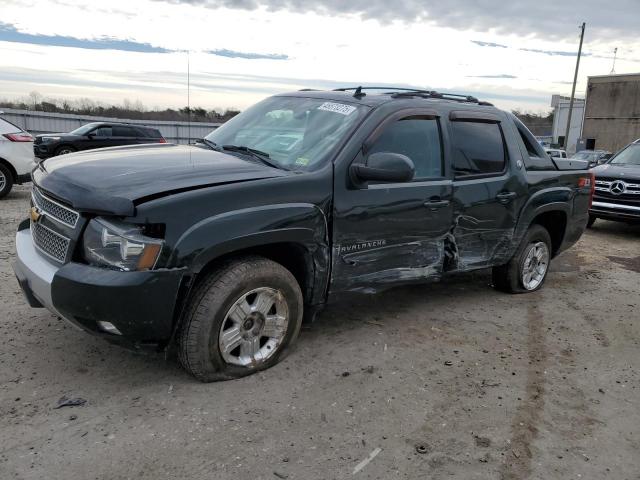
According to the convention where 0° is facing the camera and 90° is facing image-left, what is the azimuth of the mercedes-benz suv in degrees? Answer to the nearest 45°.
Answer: approximately 45°

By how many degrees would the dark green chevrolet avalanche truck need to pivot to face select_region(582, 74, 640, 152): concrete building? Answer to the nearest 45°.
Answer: approximately 180°

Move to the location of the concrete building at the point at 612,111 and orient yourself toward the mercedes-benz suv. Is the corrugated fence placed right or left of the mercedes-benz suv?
right

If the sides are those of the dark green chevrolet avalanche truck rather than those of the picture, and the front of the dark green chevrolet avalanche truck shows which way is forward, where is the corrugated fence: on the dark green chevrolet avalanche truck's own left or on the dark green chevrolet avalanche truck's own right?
on the dark green chevrolet avalanche truck's own right

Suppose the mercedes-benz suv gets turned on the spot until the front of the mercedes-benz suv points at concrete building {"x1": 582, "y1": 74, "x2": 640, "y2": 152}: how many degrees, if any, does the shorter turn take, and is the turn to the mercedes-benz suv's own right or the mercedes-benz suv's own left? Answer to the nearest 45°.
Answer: approximately 135° to the mercedes-benz suv's own right

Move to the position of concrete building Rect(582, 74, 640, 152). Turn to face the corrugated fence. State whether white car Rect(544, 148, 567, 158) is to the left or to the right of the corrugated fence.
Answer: left

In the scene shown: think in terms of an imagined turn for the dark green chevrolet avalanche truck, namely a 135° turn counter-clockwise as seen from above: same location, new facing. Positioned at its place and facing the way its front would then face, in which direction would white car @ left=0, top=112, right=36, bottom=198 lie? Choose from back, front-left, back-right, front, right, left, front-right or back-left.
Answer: back-left

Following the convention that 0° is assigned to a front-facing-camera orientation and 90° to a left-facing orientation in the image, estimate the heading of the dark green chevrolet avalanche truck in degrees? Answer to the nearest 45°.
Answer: approximately 45°

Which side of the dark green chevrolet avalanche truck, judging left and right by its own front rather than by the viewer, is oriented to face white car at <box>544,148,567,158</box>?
back
